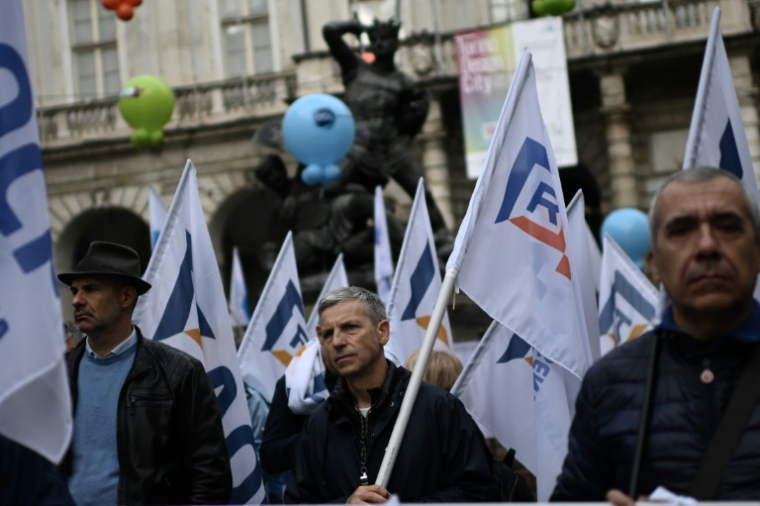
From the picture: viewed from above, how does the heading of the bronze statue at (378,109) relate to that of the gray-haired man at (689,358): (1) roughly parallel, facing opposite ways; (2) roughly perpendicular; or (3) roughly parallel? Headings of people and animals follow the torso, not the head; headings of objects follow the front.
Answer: roughly parallel

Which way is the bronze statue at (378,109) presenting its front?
toward the camera

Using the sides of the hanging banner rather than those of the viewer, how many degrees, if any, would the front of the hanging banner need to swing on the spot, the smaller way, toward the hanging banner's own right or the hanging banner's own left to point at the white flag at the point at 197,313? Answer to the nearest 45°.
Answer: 0° — it already faces it

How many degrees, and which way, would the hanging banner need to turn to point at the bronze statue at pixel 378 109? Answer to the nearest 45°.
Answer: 0° — it already faces it

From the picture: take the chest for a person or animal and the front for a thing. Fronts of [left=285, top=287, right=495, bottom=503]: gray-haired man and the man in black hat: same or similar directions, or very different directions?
same or similar directions

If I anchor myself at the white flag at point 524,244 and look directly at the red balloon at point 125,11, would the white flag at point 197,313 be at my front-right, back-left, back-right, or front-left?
front-left

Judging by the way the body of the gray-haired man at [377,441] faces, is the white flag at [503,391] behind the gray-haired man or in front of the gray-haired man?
behind

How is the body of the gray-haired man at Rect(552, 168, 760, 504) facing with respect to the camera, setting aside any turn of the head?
toward the camera

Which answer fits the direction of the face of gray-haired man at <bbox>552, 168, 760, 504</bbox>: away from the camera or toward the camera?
toward the camera

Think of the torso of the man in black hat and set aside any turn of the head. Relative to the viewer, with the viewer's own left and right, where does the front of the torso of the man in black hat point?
facing the viewer and to the left of the viewer

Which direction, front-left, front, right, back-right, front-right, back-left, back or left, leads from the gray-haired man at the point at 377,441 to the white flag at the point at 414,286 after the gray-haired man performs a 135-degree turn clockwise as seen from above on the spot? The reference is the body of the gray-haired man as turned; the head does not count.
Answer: front

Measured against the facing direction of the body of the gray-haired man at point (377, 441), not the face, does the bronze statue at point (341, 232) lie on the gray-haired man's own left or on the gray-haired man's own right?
on the gray-haired man's own right

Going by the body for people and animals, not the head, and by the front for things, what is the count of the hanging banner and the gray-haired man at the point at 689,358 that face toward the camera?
2
